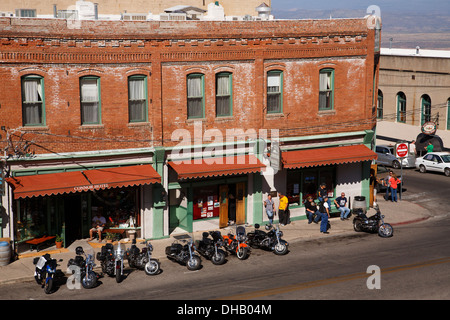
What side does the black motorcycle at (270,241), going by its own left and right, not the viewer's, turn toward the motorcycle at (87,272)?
right

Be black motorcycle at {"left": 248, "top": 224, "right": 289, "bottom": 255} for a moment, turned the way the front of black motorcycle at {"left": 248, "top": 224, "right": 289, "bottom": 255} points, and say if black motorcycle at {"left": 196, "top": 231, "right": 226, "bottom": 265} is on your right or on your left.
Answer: on your right

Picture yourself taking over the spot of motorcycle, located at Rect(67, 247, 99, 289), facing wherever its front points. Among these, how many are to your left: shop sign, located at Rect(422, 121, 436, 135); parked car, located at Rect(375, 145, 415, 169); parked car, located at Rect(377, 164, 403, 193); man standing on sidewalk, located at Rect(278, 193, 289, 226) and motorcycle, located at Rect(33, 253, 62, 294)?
4

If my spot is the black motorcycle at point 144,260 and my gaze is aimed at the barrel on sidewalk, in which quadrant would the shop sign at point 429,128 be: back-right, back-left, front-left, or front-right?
back-right

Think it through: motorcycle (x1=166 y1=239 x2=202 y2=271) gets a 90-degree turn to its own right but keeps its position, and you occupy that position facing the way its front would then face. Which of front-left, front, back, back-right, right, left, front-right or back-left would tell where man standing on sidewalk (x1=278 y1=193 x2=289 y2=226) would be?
back

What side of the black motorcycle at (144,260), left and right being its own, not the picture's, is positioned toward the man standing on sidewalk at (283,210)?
left

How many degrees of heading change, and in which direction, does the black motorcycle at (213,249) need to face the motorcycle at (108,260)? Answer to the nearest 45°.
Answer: approximately 90° to its right

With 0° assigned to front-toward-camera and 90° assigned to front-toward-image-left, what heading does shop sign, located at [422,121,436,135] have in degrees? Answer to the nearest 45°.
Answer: approximately 0°

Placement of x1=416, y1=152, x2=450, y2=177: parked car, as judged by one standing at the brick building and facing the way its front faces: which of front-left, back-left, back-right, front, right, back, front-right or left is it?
back-left

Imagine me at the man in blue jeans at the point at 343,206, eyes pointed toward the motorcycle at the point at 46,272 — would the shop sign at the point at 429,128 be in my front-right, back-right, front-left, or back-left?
back-right

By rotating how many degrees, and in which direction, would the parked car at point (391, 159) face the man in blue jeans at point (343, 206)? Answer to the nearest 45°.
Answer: approximately 45° to its right

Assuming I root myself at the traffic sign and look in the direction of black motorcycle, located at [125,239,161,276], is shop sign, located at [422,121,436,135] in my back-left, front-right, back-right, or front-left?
back-right

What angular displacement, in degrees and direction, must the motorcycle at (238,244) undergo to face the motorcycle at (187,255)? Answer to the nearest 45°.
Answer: approximately 90° to its right
